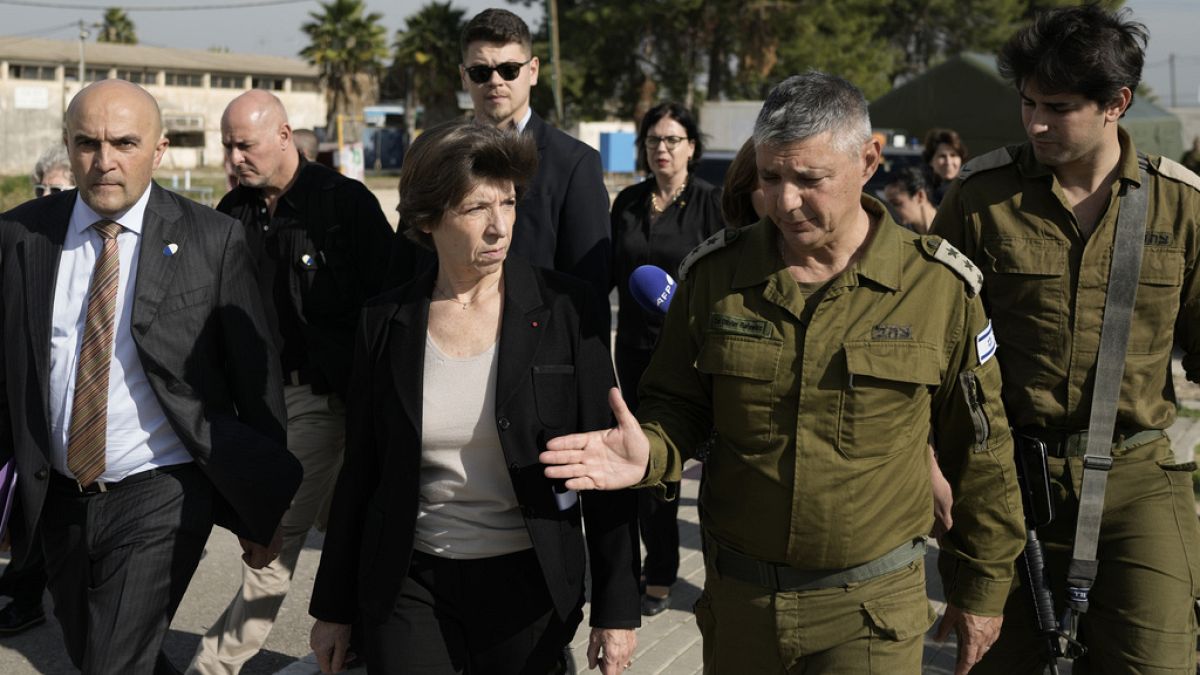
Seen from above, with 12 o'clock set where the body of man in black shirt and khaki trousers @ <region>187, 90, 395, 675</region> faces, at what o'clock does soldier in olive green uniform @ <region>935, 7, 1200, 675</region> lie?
The soldier in olive green uniform is roughly at 9 o'clock from the man in black shirt and khaki trousers.

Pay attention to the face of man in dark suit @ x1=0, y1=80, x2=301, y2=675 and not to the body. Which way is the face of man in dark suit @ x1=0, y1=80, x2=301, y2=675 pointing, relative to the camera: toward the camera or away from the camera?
toward the camera

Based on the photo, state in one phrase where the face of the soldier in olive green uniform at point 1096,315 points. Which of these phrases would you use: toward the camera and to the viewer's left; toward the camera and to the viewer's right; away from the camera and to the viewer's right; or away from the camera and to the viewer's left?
toward the camera and to the viewer's left

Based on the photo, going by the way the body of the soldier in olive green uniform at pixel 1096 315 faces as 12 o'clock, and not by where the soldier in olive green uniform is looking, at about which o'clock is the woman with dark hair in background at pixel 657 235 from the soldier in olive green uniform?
The woman with dark hair in background is roughly at 5 o'clock from the soldier in olive green uniform.

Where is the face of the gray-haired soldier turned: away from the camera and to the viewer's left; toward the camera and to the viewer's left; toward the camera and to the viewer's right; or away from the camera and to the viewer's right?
toward the camera and to the viewer's left

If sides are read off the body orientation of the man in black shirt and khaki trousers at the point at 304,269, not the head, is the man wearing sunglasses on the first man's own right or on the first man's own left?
on the first man's own left

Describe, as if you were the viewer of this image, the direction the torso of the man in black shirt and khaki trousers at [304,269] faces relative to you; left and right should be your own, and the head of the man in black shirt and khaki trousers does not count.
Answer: facing the viewer and to the left of the viewer

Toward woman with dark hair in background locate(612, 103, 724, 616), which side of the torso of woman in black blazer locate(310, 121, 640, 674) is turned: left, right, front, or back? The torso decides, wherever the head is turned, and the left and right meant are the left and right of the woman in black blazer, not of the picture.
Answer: back

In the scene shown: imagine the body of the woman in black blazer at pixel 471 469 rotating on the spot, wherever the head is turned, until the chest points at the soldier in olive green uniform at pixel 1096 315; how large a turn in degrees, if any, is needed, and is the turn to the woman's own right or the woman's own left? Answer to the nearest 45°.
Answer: approximately 90° to the woman's own left

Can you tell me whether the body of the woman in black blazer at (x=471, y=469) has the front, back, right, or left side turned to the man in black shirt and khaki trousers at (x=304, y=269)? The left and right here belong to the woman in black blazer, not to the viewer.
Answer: back

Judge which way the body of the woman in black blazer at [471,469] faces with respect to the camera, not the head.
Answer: toward the camera

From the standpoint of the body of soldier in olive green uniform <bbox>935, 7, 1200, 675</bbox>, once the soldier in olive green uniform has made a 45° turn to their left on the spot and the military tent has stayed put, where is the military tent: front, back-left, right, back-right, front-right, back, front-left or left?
back

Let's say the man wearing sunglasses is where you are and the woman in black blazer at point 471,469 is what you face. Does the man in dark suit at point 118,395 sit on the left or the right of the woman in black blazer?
right

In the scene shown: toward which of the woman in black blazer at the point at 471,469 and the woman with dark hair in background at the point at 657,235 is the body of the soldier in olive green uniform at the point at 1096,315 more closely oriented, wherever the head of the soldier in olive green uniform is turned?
the woman in black blazer

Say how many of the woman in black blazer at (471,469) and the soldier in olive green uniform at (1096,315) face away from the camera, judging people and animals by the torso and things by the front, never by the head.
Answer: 0

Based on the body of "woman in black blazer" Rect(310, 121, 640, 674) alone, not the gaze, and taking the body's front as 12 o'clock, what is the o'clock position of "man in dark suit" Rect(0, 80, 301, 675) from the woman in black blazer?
The man in dark suit is roughly at 4 o'clock from the woman in black blazer.
